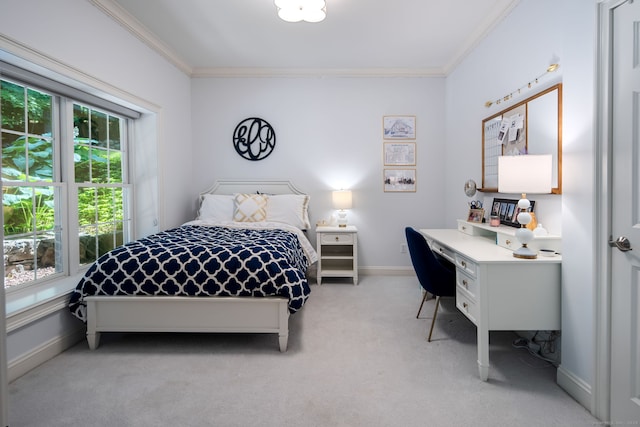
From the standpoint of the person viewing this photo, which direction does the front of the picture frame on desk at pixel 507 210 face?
facing the viewer and to the left of the viewer

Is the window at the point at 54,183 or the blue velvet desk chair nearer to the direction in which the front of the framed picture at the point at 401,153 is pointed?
the blue velvet desk chair

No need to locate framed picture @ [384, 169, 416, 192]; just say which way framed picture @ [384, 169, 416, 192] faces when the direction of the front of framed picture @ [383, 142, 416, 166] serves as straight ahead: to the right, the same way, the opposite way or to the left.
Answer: the same way

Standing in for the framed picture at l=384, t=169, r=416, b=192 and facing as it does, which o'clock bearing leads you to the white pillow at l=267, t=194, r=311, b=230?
The white pillow is roughly at 2 o'clock from the framed picture.

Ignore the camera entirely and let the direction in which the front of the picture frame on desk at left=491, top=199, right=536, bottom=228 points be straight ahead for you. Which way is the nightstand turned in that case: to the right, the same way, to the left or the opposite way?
to the left

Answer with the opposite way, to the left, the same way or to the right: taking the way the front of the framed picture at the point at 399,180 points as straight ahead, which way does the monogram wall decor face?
the same way

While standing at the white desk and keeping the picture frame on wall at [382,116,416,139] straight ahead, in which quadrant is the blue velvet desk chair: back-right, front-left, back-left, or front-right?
front-left

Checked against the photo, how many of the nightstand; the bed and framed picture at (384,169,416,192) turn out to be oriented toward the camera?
3

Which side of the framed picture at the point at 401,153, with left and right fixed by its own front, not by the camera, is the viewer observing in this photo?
front

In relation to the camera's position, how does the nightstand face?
facing the viewer

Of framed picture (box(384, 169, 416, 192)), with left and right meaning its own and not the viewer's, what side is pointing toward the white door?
front

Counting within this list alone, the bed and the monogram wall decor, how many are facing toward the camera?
2

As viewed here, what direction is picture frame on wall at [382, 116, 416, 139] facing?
toward the camera
